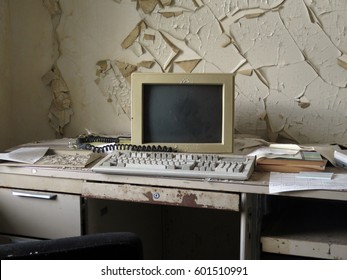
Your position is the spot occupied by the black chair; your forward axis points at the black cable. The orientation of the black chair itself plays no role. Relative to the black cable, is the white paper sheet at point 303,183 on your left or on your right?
right

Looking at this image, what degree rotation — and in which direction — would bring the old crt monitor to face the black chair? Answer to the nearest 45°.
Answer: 0° — it already faces it

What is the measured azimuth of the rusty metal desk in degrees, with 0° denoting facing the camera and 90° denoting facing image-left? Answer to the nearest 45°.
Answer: approximately 0°

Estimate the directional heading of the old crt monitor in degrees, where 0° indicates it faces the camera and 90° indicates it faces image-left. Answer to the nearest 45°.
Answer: approximately 0°
